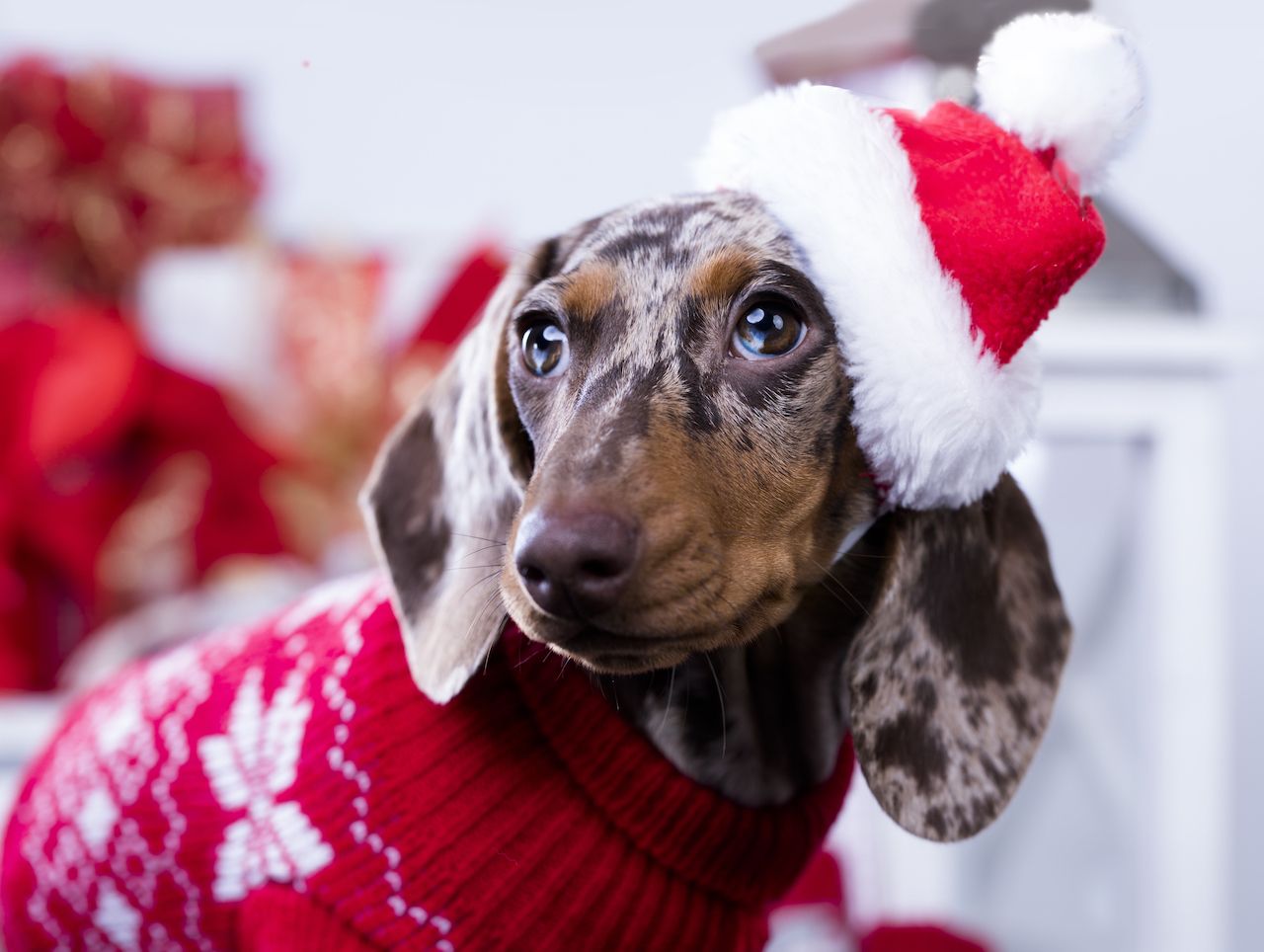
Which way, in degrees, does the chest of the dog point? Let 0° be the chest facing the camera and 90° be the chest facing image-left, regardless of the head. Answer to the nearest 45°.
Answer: approximately 315°
